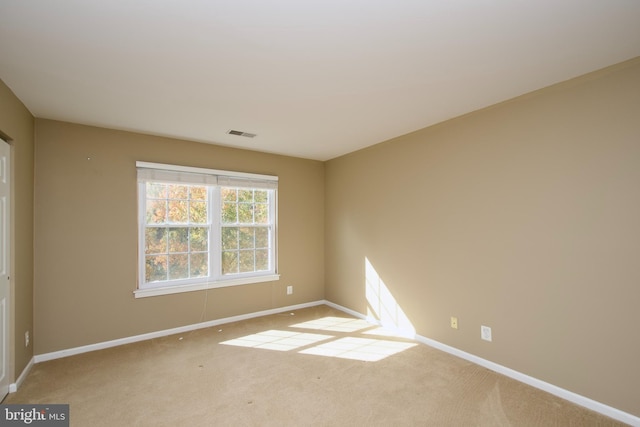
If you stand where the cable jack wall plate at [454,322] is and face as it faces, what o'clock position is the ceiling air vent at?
The ceiling air vent is roughly at 1 o'clock from the cable jack wall plate.

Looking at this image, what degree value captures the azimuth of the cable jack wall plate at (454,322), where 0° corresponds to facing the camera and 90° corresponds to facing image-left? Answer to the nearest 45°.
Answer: approximately 45°

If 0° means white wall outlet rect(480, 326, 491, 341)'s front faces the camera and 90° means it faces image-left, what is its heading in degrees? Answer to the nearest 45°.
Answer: approximately 45°

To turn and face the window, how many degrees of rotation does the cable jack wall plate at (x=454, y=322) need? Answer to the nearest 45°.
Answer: approximately 45° to its right

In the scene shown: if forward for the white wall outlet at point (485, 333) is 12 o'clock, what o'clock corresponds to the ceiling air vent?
The ceiling air vent is roughly at 1 o'clock from the white wall outlet.
